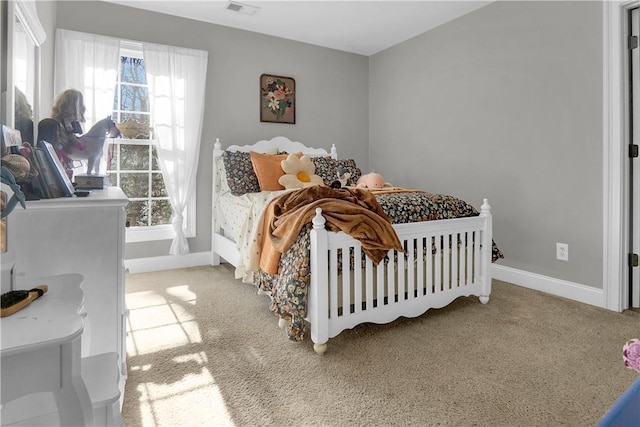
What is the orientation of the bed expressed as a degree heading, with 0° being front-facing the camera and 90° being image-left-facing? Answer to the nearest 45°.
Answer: approximately 315°

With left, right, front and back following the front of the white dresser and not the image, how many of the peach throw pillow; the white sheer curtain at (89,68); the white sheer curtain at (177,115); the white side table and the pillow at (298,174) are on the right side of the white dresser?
1

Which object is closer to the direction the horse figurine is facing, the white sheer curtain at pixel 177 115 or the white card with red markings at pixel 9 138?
the white sheer curtain

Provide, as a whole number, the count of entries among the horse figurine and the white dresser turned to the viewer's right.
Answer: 2

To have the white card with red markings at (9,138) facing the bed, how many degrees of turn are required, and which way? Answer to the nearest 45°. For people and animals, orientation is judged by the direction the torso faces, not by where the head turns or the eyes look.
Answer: approximately 45° to its left

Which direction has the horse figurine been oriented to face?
to the viewer's right

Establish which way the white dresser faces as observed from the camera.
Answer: facing to the right of the viewer

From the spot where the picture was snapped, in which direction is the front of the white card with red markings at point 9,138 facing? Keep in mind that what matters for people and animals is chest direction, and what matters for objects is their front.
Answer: facing the viewer and to the right of the viewer

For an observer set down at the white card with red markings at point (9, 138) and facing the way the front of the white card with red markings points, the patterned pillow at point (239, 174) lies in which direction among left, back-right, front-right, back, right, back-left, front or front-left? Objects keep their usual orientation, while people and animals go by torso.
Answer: left

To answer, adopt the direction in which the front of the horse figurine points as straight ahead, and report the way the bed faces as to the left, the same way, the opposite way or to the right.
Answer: to the right

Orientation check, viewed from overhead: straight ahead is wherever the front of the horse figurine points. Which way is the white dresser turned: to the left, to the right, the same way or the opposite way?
the same way
